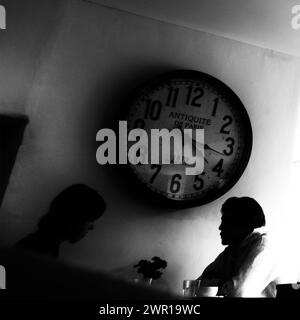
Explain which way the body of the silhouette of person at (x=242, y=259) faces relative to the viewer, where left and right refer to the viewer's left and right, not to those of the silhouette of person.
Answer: facing to the left of the viewer

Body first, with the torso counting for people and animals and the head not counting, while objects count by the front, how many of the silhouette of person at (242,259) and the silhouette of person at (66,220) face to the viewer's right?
1

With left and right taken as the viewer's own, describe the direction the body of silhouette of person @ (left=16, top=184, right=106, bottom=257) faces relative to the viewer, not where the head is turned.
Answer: facing to the right of the viewer

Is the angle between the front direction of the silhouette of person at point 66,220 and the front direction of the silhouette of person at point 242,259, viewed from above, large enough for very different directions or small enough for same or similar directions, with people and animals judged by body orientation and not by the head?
very different directions

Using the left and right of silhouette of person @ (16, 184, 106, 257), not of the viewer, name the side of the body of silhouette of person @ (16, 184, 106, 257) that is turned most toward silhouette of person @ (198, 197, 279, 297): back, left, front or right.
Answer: front

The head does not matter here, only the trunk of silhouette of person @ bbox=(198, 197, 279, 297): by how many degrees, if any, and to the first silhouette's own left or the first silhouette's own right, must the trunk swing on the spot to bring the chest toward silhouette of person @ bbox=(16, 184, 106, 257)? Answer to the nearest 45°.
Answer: approximately 45° to the first silhouette's own left
